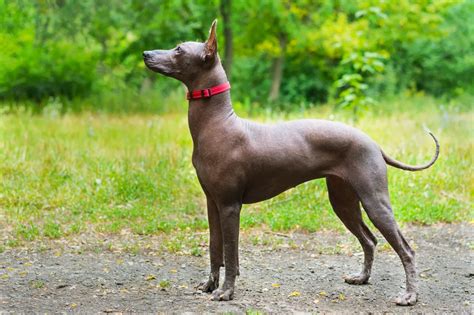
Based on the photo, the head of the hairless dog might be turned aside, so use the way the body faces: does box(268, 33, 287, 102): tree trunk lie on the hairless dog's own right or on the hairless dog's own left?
on the hairless dog's own right

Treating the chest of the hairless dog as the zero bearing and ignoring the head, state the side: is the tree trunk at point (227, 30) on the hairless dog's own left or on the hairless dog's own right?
on the hairless dog's own right

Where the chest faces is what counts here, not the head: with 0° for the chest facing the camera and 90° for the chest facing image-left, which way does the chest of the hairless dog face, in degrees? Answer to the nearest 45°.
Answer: approximately 90°
